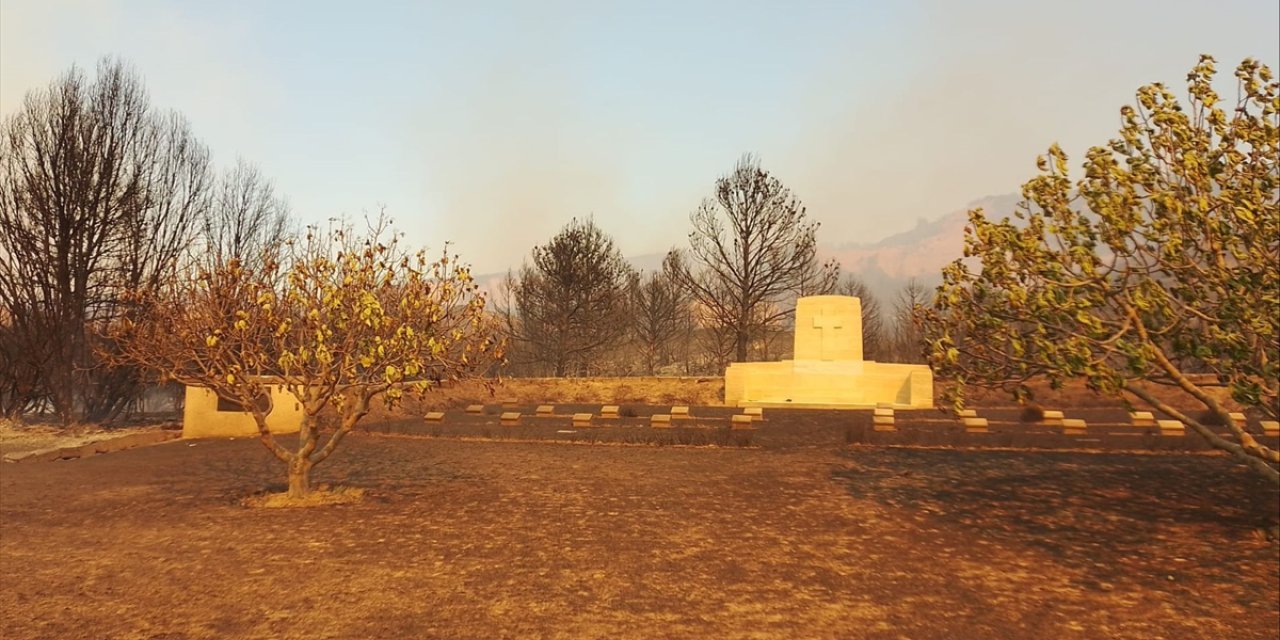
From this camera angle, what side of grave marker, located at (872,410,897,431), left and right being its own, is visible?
front

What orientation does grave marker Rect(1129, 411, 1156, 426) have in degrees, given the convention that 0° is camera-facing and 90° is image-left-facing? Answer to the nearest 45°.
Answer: approximately 0°

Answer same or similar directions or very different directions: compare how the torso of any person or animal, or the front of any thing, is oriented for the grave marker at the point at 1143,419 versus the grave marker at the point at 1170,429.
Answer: same or similar directions

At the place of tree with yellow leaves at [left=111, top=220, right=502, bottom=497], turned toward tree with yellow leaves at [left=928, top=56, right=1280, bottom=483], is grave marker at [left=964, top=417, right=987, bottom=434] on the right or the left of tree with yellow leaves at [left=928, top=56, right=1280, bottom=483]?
left

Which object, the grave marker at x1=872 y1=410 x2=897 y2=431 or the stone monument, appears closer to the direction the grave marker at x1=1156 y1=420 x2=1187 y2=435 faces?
the grave marker

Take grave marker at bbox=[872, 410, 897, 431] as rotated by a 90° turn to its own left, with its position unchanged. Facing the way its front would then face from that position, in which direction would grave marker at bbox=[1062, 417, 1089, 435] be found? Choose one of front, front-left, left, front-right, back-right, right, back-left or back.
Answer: front

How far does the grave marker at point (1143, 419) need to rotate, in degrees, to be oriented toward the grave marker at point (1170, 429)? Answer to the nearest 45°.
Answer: approximately 45° to its left

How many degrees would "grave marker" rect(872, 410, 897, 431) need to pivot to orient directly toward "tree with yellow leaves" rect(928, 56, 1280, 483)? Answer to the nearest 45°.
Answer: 0° — it already faces it

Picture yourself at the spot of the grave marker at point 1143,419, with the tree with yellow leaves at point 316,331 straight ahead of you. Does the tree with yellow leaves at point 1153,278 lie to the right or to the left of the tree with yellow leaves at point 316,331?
left

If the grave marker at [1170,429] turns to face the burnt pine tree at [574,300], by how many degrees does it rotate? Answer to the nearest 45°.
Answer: approximately 135° to its right

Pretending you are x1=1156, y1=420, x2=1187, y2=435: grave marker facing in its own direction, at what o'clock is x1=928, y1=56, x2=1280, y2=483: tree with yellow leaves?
The tree with yellow leaves is roughly at 12 o'clock from the grave marker.

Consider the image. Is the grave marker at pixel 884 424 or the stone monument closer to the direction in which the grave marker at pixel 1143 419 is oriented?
the grave marker

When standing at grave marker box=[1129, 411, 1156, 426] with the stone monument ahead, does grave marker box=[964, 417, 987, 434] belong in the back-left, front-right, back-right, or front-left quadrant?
front-left

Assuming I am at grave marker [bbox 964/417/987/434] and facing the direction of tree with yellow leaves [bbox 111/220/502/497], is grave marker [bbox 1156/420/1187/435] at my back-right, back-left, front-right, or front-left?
back-left

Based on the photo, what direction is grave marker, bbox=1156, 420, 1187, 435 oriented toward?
toward the camera

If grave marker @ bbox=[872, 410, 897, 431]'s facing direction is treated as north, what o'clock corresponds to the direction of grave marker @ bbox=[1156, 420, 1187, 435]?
grave marker @ bbox=[1156, 420, 1187, 435] is roughly at 9 o'clock from grave marker @ bbox=[872, 410, 897, 431].

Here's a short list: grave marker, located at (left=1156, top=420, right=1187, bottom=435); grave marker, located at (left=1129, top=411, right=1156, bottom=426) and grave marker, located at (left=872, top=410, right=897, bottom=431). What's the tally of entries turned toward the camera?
3
